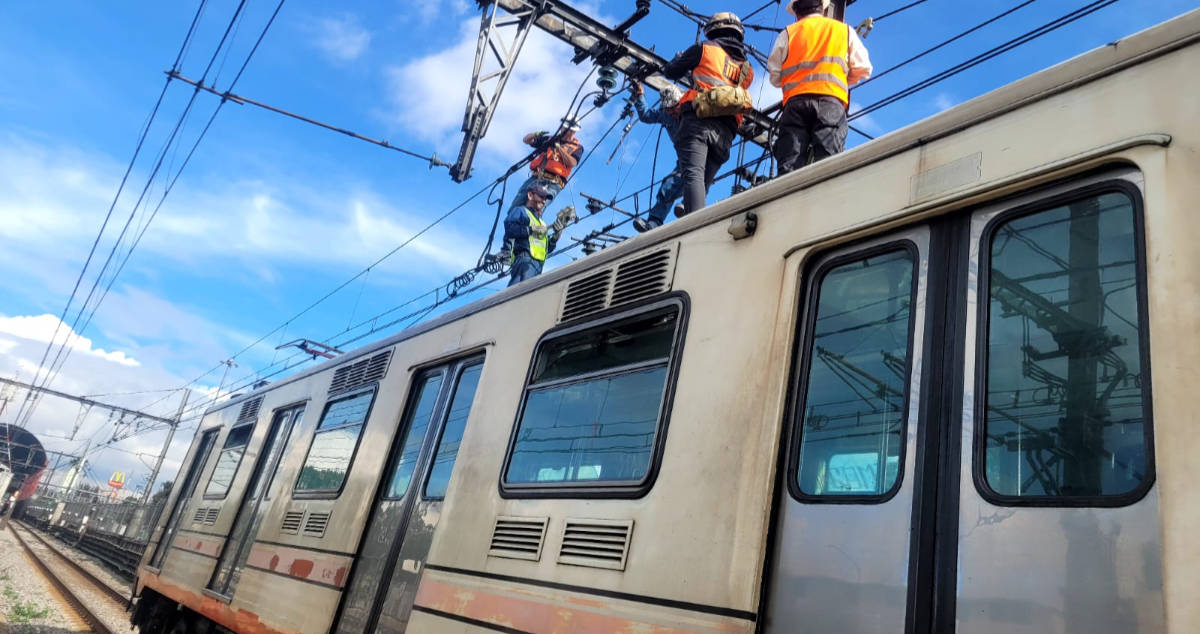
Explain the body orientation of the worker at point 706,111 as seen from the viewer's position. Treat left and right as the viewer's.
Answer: facing away from the viewer and to the left of the viewer

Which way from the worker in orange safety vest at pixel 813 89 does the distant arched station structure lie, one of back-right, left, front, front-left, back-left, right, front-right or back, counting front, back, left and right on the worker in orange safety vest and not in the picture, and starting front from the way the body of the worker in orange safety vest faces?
front-left

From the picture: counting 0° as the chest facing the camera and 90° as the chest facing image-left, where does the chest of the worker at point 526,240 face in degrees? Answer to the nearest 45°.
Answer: approximately 315°

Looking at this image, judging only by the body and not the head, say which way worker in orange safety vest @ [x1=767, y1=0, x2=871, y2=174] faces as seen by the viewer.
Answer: away from the camera

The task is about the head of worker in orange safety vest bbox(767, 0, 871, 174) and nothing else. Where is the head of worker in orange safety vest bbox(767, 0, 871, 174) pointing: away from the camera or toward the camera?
away from the camera

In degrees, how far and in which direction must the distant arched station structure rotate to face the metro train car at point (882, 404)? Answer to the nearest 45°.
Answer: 0° — it already faces it

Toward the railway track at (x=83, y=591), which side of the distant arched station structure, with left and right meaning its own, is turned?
front

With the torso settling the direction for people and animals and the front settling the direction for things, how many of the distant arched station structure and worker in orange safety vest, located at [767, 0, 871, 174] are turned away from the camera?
1
